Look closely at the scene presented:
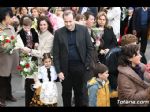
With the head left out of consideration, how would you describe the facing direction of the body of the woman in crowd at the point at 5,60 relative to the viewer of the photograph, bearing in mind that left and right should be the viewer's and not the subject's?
facing to the right of the viewer

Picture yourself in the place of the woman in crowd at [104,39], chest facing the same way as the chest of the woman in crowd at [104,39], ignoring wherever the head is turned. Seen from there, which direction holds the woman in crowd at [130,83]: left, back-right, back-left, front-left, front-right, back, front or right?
front-left

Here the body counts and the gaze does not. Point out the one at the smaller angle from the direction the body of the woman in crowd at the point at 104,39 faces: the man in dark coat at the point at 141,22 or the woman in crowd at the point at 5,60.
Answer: the woman in crowd
